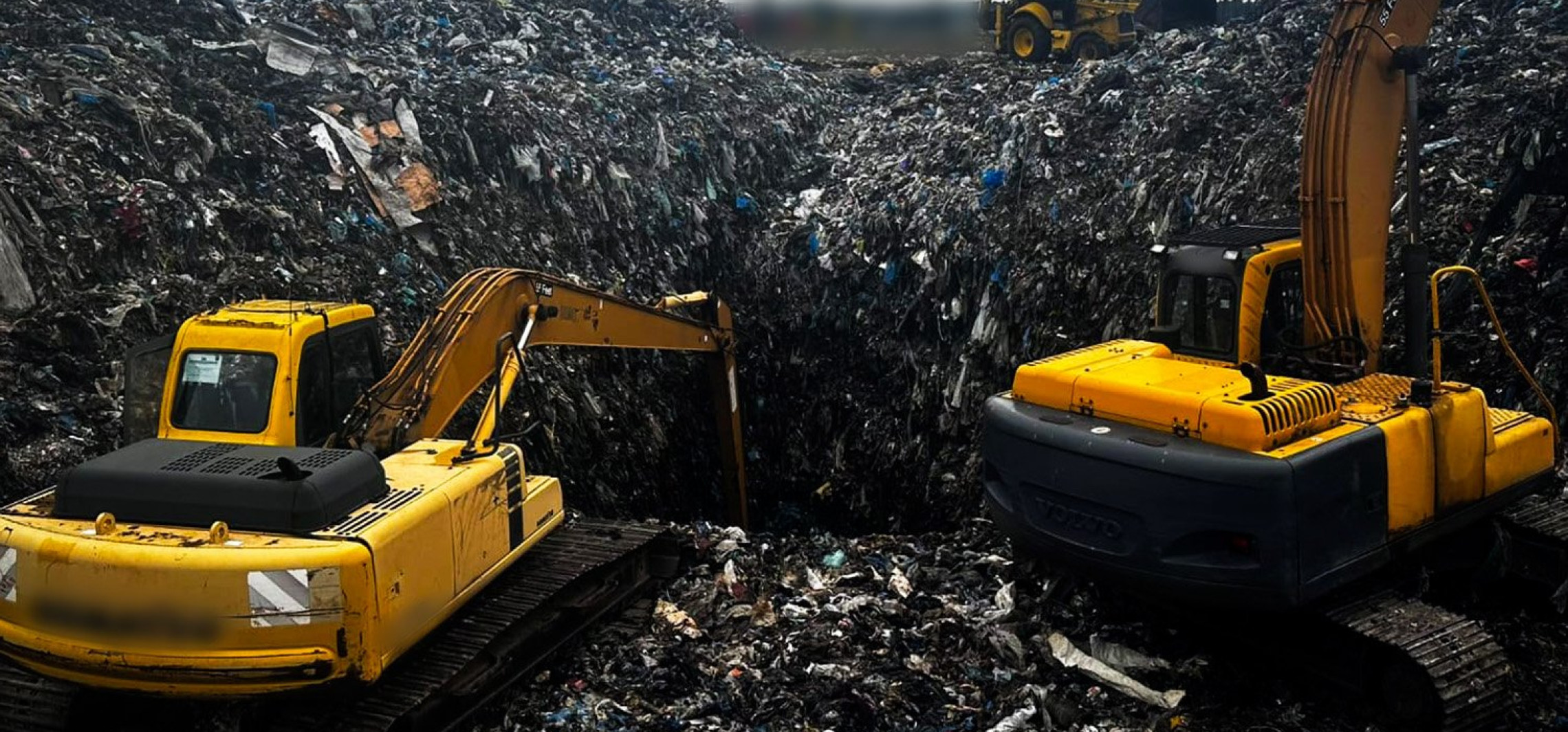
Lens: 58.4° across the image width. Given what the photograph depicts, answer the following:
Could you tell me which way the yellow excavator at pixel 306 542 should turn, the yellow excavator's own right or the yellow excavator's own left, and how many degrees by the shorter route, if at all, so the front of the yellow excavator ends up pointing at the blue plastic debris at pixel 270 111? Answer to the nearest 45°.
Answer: approximately 45° to the yellow excavator's own left

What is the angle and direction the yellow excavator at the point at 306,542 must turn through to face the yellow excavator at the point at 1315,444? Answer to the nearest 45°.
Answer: approximately 45° to its right

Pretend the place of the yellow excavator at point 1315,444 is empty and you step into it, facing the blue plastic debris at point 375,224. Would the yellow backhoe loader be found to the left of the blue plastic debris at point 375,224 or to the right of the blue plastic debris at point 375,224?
right

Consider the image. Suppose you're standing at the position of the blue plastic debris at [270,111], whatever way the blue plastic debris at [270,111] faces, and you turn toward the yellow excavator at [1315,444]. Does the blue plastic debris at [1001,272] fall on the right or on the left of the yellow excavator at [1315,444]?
left

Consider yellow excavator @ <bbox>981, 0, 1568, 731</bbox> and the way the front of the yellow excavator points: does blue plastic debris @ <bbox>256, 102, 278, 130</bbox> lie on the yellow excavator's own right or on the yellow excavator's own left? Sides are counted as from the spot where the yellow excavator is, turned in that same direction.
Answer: on the yellow excavator's own left

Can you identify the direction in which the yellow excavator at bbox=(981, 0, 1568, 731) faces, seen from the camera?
facing away from the viewer and to the right of the viewer

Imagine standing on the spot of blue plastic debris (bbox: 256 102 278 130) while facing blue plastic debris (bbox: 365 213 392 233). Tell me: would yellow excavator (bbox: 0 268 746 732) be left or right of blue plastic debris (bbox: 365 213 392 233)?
right

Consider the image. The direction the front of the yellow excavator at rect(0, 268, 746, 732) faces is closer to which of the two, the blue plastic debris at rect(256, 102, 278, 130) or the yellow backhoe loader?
the yellow backhoe loader

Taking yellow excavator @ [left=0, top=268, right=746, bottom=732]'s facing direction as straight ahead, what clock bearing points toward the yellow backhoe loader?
The yellow backhoe loader is roughly at 12 o'clock from the yellow excavator.

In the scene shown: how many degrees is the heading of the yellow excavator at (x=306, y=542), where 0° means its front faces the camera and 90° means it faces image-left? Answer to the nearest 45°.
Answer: approximately 225°
